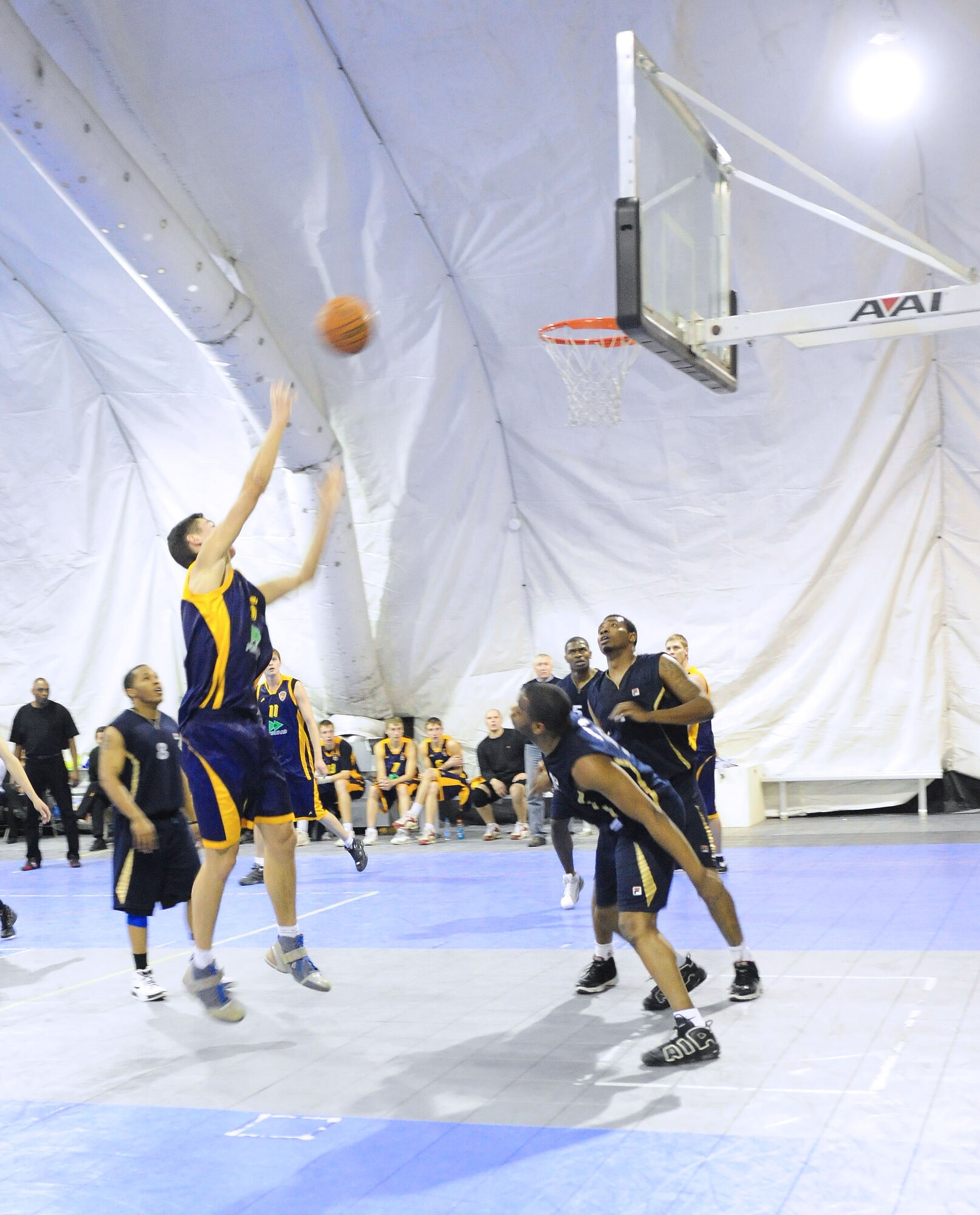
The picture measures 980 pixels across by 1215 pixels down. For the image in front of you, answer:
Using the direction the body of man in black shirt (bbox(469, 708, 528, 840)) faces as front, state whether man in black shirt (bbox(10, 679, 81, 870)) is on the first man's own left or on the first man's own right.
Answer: on the first man's own right

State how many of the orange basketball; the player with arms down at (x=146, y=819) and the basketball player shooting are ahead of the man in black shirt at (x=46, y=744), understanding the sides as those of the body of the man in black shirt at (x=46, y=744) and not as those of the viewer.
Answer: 3

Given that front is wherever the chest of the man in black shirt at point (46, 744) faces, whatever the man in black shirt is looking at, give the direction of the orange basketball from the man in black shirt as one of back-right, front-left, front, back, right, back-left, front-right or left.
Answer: front

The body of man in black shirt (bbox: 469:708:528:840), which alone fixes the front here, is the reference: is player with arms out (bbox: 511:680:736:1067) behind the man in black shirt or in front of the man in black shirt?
in front

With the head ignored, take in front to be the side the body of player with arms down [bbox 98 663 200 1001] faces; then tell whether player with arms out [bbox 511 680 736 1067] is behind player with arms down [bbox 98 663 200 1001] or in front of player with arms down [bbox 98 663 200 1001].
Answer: in front

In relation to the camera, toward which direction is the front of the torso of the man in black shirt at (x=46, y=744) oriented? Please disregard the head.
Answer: toward the camera

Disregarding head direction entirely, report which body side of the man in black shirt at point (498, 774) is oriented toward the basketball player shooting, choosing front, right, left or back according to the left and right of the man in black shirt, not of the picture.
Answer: front

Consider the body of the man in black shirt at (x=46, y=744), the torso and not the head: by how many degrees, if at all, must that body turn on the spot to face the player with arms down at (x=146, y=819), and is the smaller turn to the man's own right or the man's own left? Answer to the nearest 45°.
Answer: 0° — they already face them

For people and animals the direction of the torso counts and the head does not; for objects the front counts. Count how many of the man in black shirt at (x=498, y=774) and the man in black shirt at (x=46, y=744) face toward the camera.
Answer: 2

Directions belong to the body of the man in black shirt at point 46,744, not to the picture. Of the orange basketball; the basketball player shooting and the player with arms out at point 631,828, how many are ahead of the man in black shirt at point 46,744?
3

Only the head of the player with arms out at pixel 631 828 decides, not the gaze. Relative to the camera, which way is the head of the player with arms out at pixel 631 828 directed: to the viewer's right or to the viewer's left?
to the viewer's left

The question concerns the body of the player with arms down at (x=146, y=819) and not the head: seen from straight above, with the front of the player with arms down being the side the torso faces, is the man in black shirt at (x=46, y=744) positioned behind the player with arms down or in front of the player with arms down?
behind

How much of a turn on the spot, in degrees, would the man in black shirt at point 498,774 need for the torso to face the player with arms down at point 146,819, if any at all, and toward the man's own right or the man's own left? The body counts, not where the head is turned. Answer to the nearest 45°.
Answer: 0° — they already face them

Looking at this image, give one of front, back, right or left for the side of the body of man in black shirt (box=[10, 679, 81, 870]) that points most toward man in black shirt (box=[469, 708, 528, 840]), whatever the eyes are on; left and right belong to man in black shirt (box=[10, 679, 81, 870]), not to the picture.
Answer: left

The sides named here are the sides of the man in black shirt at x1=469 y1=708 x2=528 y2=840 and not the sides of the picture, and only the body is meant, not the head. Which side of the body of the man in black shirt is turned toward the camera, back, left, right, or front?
front
